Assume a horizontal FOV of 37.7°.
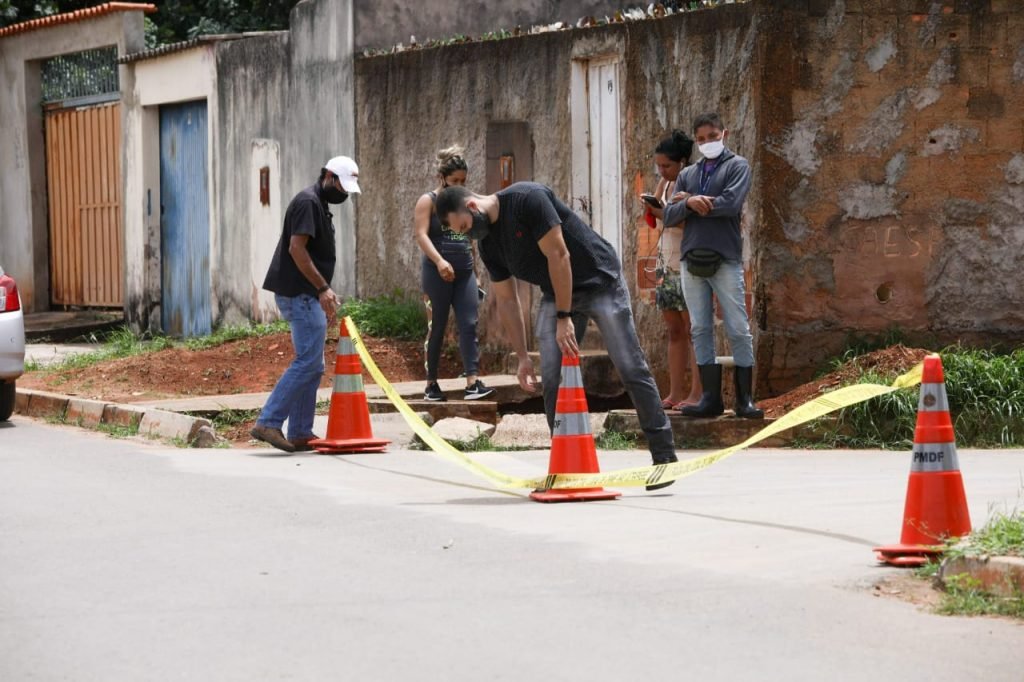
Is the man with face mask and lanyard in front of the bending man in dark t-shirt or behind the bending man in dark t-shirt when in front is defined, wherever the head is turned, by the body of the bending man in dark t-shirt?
behind

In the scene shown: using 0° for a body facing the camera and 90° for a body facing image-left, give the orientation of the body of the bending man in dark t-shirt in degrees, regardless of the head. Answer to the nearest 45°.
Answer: approximately 45°

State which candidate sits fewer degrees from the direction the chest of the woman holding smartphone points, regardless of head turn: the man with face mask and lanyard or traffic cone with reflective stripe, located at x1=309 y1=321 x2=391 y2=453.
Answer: the traffic cone with reflective stripe

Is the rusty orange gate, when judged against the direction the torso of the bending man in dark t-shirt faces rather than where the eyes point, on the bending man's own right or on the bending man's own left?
on the bending man's own right

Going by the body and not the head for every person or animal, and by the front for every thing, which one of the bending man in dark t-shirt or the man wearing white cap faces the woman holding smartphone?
the man wearing white cap

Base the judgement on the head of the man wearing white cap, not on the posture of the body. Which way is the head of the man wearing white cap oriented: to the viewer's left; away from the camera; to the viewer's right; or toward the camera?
to the viewer's right

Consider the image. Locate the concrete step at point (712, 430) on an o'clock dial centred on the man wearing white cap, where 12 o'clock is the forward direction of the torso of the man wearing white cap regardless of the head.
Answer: The concrete step is roughly at 12 o'clock from the man wearing white cap.

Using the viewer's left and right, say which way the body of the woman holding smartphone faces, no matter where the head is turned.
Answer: facing to the left of the viewer

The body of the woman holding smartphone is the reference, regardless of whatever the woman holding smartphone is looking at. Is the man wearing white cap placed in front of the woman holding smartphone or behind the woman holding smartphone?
in front

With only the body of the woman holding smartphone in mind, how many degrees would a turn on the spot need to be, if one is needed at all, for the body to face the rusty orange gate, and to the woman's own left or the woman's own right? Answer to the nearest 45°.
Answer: approximately 45° to the woman's own right

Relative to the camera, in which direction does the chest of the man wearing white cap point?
to the viewer's right

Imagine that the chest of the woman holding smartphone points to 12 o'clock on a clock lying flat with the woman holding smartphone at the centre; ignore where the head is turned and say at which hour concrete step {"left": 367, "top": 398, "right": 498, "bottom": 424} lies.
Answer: The concrete step is roughly at 1 o'clock from the woman holding smartphone.

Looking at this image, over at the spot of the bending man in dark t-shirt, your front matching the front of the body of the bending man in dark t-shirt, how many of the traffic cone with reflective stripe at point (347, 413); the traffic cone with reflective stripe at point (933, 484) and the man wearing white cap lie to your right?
2
